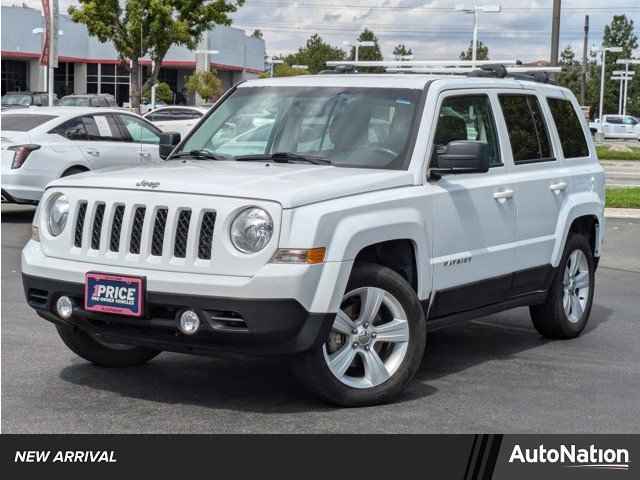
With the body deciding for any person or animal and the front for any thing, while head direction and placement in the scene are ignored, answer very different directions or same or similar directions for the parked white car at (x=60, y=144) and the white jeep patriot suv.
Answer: very different directions

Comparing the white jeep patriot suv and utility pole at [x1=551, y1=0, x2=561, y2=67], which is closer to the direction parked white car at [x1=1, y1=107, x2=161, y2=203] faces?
the utility pole

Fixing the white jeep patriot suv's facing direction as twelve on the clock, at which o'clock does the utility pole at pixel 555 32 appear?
The utility pole is roughly at 5 o'clock from the white jeep patriot suv.

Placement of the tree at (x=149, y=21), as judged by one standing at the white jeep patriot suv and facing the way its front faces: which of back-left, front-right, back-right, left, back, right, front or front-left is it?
back-right

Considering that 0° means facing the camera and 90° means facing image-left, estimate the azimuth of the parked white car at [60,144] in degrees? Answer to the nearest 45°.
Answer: approximately 225°

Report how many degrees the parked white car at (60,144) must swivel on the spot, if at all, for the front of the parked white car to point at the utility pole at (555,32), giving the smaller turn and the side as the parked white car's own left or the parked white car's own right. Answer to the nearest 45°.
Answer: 0° — it already faces it

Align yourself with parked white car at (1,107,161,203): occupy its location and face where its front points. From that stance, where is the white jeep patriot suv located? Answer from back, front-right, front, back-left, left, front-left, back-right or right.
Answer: back-right

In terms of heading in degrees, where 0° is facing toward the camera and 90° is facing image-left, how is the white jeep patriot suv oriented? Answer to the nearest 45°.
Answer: approximately 45°

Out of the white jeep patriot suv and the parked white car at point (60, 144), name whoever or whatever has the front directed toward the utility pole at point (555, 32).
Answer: the parked white car

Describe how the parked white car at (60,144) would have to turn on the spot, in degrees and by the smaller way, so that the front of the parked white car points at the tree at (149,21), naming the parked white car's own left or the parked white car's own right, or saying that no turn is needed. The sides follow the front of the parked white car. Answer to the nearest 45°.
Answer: approximately 45° to the parked white car's own left

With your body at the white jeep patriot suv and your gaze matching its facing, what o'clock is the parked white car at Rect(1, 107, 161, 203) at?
The parked white car is roughly at 4 o'clock from the white jeep patriot suv.
